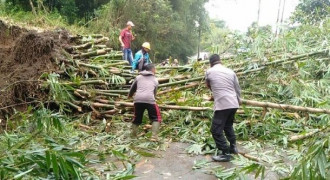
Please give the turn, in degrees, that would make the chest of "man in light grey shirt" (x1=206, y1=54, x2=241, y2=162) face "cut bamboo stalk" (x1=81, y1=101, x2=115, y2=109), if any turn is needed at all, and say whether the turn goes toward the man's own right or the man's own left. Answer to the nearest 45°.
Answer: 0° — they already face it

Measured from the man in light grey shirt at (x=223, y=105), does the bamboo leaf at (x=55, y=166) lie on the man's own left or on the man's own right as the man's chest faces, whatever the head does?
on the man's own left

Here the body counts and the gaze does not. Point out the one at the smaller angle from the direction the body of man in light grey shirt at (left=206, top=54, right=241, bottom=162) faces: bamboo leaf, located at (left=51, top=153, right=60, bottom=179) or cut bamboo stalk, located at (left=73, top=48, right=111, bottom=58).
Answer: the cut bamboo stalk

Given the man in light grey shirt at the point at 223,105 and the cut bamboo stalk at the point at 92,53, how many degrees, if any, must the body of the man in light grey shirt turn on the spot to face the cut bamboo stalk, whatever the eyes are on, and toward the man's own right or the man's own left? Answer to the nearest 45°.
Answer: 0° — they already face it

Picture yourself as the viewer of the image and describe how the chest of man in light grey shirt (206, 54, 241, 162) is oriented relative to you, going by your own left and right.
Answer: facing away from the viewer and to the left of the viewer
